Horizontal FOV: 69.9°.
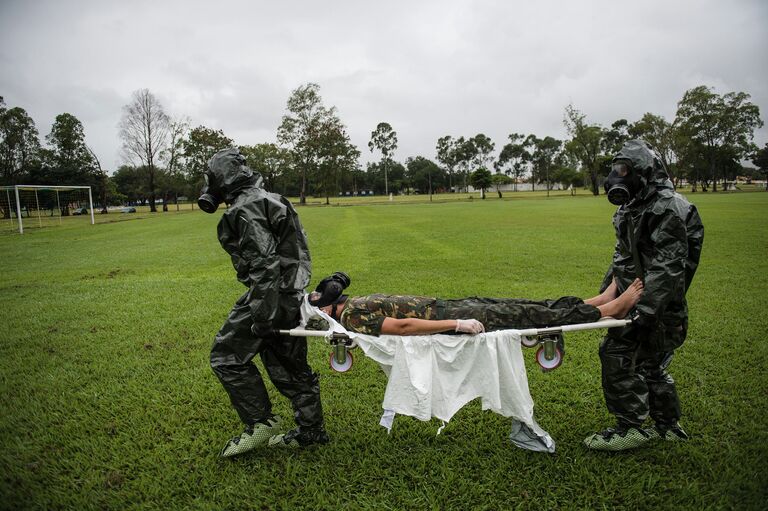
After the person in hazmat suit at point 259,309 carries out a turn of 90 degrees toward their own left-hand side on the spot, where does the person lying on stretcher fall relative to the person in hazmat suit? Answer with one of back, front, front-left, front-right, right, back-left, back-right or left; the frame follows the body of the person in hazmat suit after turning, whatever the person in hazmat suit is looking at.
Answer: left

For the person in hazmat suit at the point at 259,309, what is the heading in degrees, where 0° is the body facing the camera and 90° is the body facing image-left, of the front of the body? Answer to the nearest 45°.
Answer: approximately 90°

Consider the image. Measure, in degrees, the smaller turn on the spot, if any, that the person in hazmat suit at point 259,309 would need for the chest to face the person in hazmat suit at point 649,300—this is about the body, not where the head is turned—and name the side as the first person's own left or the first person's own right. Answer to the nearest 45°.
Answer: approximately 180°
